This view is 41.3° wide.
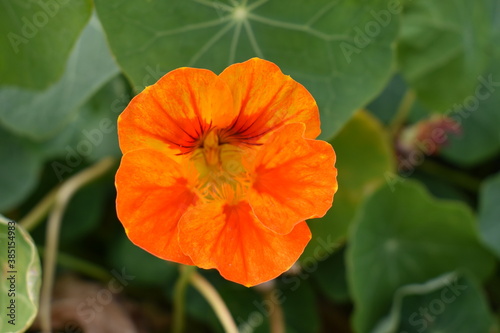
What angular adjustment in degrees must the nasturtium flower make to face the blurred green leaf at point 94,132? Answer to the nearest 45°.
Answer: approximately 135° to its right

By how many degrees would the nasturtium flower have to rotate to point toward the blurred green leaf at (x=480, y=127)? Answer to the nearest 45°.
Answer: approximately 135° to its left

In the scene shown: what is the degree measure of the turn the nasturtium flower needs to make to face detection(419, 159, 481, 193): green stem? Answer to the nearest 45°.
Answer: approximately 135° to its left

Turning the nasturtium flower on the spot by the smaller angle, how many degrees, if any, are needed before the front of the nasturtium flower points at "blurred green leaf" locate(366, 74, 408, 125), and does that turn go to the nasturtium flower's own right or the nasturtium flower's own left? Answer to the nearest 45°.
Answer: approximately 135° to the nasturtium flower's own left

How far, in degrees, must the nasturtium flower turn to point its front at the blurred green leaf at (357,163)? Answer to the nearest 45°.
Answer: approximately 135° to its left

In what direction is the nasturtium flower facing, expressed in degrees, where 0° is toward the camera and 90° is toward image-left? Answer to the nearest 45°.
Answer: approximately 0°
